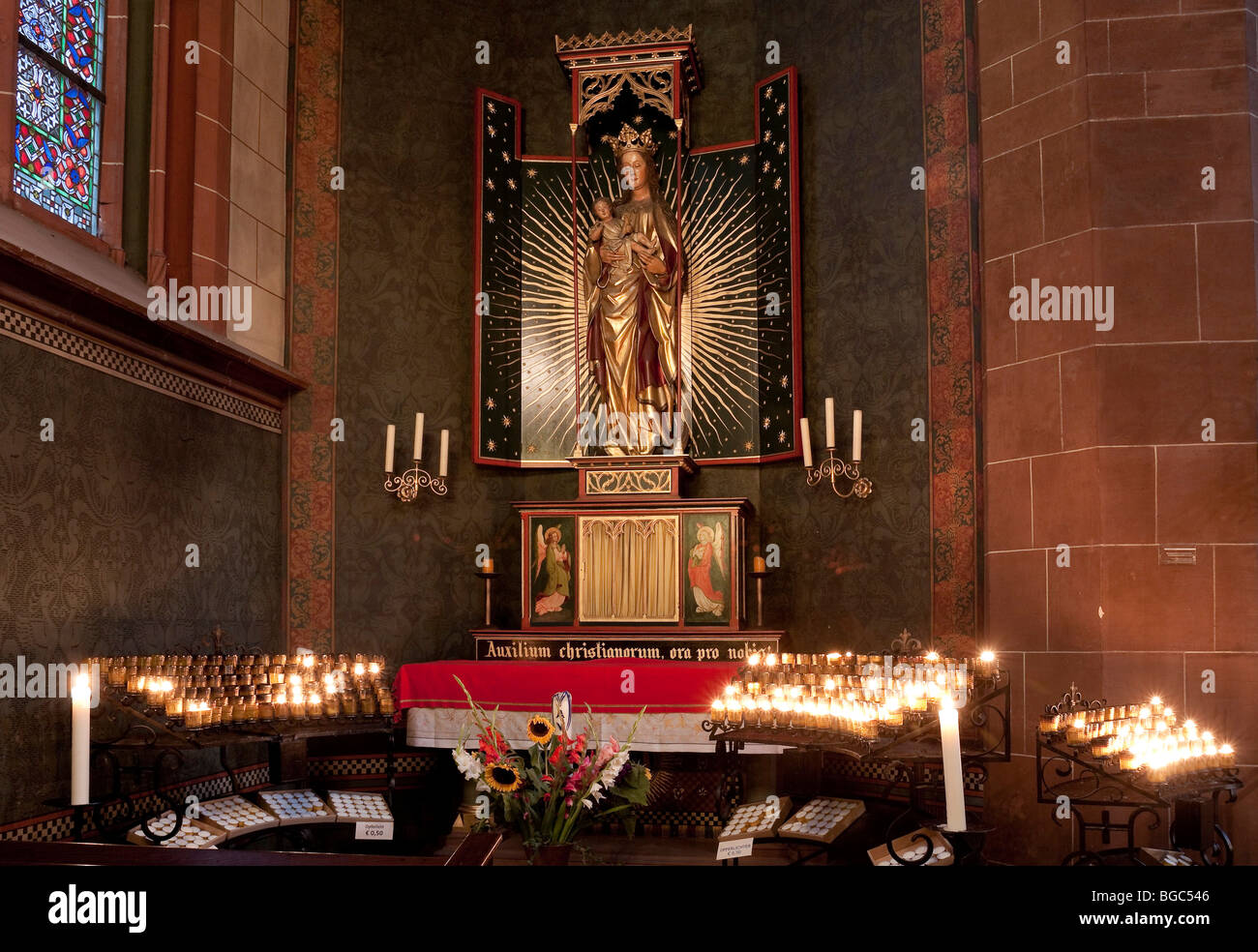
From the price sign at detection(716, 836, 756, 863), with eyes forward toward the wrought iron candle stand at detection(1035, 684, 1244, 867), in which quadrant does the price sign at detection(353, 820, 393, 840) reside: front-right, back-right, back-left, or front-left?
back-left

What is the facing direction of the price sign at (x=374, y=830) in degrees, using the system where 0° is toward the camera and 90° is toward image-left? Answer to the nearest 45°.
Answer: approximately 0°

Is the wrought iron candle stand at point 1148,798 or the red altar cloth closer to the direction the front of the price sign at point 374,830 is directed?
the wrought iron candle stand

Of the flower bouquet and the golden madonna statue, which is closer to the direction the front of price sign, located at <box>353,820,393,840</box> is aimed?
the flower bouquet

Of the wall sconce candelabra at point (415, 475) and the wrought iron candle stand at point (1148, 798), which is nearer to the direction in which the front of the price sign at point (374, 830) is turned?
the wrought iron candle stand

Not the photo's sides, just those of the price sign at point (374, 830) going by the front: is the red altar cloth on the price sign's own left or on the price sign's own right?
on the price sign's own left

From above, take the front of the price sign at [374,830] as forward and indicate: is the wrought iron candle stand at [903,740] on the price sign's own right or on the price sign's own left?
on the price sign's own left

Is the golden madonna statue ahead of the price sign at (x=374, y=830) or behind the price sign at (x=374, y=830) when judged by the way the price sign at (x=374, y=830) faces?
behind

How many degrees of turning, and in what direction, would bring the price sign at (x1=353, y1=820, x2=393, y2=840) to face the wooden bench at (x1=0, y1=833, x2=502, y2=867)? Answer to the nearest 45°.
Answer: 0° — it already faces it

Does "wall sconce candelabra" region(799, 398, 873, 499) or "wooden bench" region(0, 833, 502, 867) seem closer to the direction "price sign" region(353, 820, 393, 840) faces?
the wooden bench
